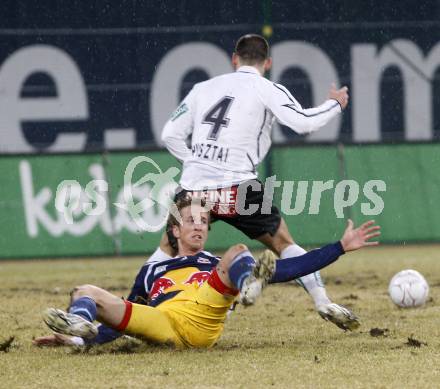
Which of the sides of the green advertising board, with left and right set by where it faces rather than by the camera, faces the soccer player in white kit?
front

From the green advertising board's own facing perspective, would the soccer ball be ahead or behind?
ahead

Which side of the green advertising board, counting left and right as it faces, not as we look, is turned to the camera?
front

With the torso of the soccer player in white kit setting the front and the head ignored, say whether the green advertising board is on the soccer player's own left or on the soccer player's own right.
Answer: on the soccer player's own left

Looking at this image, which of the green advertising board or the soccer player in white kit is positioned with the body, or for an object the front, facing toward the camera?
the green advertising board

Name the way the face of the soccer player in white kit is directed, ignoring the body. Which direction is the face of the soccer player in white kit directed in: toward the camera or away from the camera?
away from the camera

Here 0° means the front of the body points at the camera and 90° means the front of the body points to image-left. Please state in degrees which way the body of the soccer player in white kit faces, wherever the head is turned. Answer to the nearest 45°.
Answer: approximately 225°

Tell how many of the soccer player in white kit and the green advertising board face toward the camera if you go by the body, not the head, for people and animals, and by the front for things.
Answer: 1
